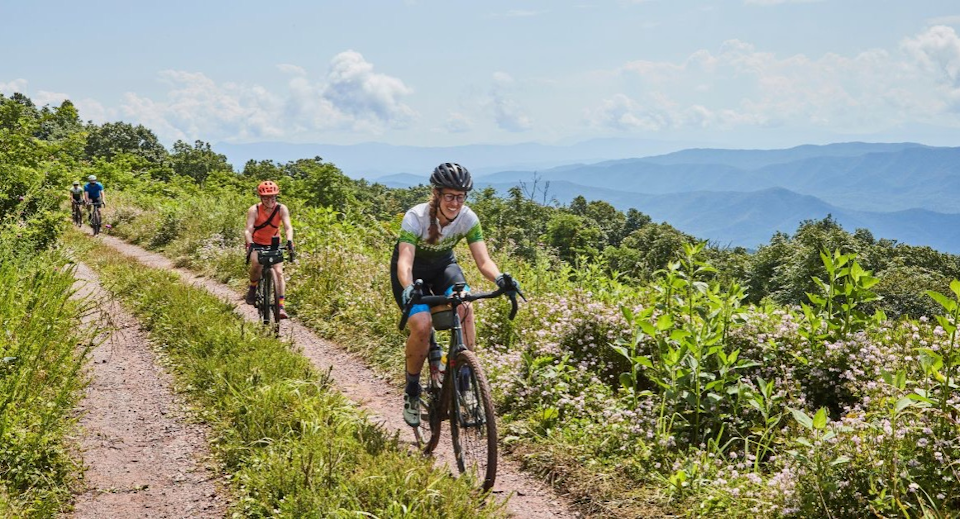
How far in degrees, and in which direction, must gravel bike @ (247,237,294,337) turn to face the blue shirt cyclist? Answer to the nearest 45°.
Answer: approximately 180°

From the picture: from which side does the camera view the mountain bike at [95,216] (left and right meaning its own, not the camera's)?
front

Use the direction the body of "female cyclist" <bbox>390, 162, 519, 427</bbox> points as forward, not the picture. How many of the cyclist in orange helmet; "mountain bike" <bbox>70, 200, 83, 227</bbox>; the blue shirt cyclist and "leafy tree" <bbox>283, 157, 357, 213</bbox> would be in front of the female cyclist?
0

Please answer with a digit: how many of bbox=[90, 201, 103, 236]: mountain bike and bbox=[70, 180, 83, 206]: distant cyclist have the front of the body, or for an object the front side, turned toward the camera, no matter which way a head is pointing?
2

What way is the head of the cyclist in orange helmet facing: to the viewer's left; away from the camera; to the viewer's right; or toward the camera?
toward the camera

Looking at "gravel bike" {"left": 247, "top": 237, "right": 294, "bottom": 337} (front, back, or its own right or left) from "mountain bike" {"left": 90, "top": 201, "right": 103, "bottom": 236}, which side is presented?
back

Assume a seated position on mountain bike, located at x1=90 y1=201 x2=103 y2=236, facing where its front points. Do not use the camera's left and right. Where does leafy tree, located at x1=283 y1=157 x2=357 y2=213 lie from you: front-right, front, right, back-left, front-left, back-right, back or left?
back-left

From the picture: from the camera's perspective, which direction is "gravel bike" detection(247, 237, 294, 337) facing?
toward the camera

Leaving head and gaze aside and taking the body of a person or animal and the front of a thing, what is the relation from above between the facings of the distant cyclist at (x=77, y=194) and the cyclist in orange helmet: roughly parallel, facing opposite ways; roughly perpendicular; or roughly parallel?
roughly parallel

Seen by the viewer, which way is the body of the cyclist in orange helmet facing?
toward the camera

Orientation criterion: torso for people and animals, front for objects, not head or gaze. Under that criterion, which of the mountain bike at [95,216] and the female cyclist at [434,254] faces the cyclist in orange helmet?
the mountain bike

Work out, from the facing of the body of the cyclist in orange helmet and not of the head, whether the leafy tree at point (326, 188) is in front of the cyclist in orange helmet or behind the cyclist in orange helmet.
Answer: behind

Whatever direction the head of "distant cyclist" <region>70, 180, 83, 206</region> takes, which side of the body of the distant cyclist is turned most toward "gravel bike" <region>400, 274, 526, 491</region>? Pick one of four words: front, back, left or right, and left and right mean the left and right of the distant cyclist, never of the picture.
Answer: front

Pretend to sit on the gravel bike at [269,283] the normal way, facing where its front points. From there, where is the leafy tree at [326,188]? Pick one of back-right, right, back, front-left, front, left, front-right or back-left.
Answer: back

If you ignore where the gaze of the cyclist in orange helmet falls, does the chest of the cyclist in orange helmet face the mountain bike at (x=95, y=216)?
no

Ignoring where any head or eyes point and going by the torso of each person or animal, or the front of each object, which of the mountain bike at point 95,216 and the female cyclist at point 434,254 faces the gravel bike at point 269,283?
the mountain bike at point 95,216

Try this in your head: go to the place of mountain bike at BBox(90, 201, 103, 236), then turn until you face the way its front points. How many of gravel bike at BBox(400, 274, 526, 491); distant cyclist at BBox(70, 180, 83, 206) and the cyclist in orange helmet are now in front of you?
2

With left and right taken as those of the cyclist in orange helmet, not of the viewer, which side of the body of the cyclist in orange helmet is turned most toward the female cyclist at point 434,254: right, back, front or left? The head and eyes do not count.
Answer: front

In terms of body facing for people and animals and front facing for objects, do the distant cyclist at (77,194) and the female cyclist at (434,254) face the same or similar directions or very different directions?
same or similar directions

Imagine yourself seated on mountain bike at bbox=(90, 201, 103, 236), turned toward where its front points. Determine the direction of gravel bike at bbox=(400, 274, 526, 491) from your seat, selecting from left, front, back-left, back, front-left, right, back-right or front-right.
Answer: front

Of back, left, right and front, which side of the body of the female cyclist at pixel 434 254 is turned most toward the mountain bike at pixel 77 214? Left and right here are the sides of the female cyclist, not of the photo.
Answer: back

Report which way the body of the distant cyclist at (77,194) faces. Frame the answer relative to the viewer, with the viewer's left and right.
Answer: facing the viewer
